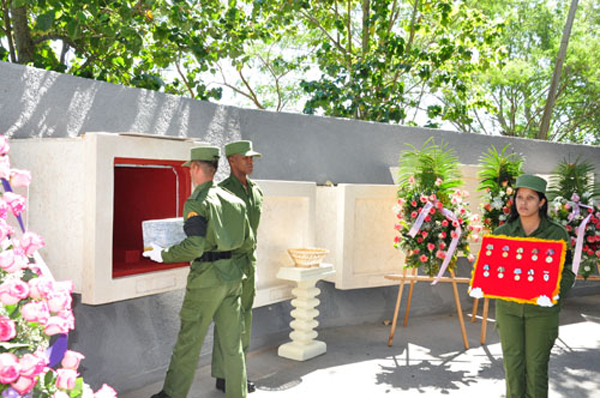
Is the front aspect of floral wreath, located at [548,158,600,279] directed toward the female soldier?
yes

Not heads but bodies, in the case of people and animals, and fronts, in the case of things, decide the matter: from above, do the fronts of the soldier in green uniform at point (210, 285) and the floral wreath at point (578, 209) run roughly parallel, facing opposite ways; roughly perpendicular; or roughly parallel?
roughly perpendicular

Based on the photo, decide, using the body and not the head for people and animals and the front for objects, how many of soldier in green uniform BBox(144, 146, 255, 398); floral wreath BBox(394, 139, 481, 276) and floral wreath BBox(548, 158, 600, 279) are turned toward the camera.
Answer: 2

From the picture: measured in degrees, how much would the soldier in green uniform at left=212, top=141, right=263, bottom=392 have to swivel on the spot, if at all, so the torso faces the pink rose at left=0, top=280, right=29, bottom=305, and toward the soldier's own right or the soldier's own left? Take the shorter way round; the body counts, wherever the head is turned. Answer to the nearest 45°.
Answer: approximately 45° to the soldier's own right

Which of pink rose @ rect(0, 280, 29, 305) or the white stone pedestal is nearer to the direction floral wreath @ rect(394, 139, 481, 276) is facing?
the pink rose

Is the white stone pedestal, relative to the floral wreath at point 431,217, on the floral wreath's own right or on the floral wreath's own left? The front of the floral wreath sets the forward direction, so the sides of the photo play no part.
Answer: on the floral wreath's own right

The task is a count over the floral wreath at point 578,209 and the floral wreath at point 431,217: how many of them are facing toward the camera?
2

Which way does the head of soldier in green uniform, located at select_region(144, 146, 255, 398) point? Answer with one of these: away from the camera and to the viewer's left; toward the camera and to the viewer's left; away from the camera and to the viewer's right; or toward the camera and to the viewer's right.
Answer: away from the camera and to the viewer's left
